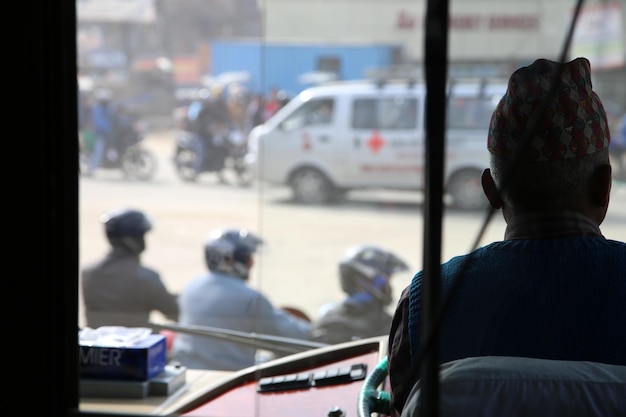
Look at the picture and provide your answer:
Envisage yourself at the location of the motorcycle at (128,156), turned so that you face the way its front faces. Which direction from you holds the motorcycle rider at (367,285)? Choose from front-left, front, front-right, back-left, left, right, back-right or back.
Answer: right

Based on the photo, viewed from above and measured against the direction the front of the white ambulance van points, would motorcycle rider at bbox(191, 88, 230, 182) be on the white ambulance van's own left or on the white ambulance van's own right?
on the white ambulance van's own right

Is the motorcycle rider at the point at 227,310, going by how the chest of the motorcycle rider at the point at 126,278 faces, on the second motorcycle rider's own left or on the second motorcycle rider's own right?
on the second motorcycle rider's own right

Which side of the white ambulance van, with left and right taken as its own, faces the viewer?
left

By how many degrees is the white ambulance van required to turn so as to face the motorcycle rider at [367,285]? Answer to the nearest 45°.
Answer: approximately 90° to its left

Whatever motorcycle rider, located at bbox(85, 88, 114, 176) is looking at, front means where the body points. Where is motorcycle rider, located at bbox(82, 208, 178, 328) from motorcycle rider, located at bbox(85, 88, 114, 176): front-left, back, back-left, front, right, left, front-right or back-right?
right

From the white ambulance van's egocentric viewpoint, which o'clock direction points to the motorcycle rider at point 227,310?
The motorcycle rider is roughly at 9 o'clock from the white ambulance van.

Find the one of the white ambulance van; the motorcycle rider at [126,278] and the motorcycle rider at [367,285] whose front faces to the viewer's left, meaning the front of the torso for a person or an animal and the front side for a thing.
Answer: the white ambulance van

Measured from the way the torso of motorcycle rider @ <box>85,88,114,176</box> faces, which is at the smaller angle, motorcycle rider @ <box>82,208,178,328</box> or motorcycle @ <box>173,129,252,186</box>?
the motorcycle
